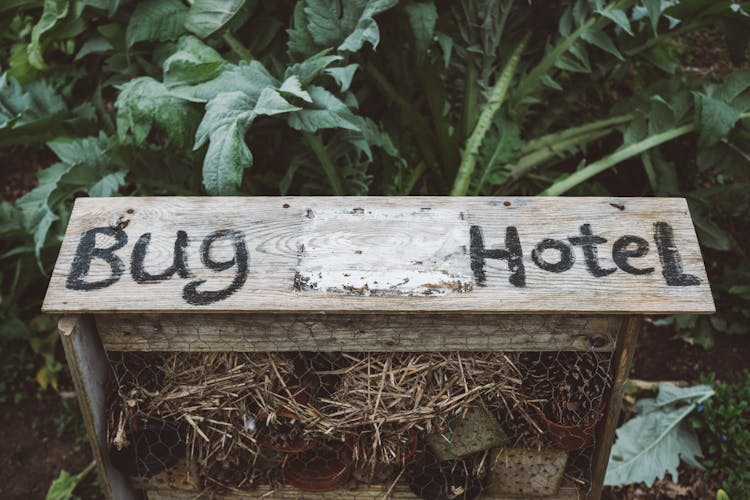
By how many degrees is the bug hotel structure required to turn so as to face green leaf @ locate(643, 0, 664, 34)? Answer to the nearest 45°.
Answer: approximately 135° to its left

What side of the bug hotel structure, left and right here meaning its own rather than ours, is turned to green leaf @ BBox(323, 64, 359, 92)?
back

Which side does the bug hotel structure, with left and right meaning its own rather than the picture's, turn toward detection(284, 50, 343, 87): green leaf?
back

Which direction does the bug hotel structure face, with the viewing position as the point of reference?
facing the viewer

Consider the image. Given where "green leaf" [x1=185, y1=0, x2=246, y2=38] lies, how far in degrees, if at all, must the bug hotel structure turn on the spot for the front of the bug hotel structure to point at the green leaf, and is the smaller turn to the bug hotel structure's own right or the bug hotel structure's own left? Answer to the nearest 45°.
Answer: approximately 135° to the bug hotel structure's own right

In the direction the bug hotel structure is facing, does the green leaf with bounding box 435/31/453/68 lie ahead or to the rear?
to the rear

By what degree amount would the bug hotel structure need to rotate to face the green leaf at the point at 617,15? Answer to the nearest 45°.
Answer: approximately 135° to its left

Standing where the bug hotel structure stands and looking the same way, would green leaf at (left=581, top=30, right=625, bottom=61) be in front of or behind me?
behind

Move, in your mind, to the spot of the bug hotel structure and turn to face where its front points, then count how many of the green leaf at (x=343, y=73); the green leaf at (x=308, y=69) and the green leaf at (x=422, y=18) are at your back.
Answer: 3

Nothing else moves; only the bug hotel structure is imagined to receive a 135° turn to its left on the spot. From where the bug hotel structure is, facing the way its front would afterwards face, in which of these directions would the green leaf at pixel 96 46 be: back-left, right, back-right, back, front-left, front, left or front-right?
left

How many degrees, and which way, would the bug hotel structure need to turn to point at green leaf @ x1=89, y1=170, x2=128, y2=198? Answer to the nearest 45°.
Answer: approximately 135° to its right

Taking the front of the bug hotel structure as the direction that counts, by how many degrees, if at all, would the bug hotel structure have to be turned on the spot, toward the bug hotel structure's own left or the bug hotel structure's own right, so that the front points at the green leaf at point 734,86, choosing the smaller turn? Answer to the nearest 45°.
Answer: approximately 135° to the bug hotel structure's own left
